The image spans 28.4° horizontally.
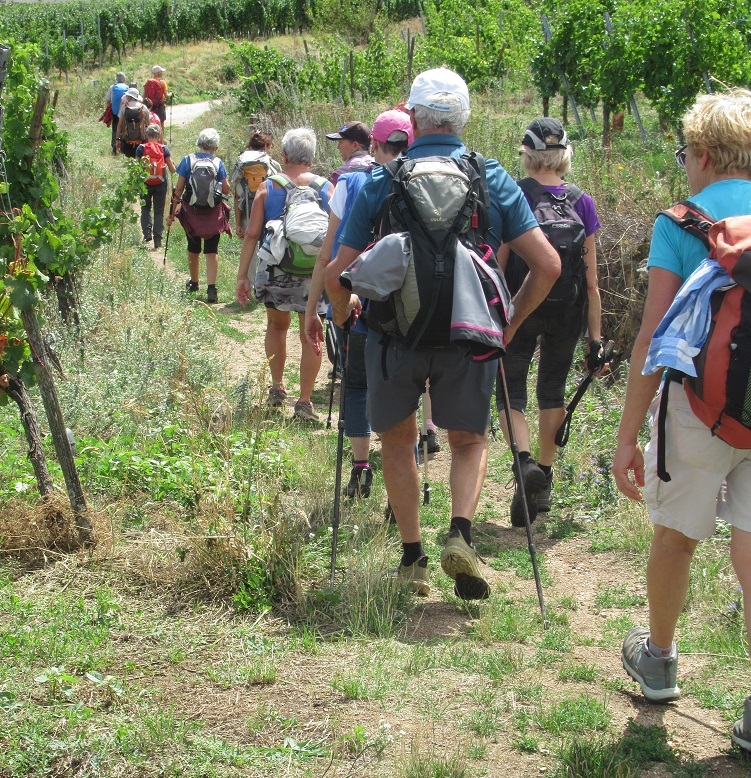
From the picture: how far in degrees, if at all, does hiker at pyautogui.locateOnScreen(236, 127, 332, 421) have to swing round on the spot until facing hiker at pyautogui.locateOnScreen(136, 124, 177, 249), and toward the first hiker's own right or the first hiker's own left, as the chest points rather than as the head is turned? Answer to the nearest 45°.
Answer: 0° — they already face them

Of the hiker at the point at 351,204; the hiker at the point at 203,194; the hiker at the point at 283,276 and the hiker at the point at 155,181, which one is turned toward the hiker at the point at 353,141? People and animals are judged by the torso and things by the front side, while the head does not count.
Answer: the hiker at the point at 351,204

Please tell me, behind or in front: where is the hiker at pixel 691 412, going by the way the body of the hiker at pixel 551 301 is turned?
behind

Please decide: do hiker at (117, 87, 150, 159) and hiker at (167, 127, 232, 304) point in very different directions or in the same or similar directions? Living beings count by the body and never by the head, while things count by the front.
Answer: same or similar directions

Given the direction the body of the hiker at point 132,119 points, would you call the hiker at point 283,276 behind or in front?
behind

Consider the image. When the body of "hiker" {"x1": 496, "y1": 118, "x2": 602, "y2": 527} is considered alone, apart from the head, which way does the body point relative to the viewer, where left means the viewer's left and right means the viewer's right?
facing away from the viewer

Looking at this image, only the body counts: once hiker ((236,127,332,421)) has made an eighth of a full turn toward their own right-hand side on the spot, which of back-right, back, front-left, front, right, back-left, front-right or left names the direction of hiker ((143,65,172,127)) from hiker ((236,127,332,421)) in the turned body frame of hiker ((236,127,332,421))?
front-left

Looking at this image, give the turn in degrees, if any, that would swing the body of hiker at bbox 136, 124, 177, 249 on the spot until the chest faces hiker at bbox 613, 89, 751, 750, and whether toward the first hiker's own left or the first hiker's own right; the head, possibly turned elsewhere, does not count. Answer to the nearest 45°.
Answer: approximately 180°

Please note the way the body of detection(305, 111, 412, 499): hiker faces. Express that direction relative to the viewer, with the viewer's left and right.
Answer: facing away from the viewer

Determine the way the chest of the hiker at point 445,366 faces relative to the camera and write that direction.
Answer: away from the camera

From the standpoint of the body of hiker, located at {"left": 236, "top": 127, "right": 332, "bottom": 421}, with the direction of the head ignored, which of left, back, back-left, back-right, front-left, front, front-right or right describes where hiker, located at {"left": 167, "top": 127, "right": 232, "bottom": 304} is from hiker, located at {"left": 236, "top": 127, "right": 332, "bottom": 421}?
front

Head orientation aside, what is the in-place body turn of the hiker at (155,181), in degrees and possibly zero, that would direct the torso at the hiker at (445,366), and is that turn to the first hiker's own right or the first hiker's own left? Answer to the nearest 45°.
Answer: approximately 180°

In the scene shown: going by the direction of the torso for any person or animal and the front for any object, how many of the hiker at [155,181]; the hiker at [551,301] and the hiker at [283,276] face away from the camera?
3

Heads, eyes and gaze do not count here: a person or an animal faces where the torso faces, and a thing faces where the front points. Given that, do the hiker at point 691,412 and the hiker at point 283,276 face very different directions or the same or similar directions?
same or similar directions

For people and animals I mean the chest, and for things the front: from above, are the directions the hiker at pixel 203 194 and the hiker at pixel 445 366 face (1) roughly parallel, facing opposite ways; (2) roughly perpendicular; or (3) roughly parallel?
roughly parallel

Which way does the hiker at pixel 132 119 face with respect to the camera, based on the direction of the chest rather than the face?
away from the camera

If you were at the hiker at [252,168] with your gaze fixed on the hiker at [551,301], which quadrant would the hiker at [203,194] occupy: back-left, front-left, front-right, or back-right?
back-right
